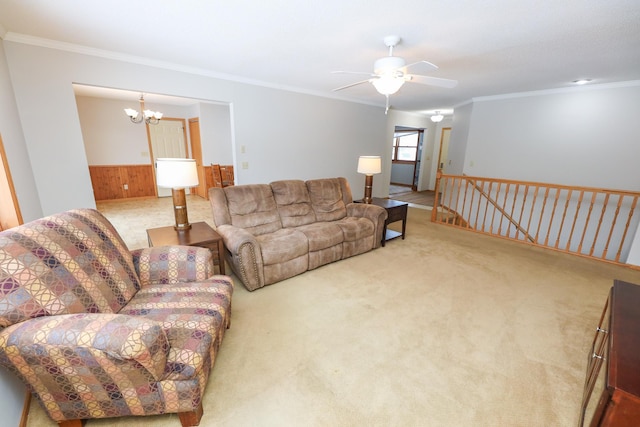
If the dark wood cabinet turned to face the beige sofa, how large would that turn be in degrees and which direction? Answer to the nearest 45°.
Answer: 0° — it already faces it

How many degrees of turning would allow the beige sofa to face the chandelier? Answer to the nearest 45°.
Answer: approximately 180°

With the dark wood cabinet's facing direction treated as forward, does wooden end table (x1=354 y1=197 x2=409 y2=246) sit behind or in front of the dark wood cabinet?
in front

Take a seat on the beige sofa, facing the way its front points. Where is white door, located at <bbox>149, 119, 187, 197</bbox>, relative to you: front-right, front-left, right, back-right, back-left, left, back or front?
back

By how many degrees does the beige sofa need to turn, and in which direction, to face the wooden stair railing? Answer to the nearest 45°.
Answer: approximately 45° to its left

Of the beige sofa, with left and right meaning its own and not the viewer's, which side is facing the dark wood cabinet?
front

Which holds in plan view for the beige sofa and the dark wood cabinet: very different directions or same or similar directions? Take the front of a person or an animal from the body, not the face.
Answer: very different directions

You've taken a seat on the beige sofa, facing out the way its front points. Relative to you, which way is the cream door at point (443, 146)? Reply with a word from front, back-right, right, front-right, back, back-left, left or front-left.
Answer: left

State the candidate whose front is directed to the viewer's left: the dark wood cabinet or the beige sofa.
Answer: the dark wood cabinet

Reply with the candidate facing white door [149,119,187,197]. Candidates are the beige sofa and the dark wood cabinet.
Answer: the dark wood cabinet

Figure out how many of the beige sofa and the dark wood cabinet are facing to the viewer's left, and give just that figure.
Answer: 1

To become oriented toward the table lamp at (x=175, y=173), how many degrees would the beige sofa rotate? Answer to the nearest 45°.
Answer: approximately 90° to its right

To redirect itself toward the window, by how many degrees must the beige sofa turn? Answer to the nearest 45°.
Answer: approximately 90° to its left

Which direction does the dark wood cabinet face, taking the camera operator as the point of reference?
facing to the left of the viewer

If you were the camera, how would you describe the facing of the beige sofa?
facing the viewer and to the right of the viewer

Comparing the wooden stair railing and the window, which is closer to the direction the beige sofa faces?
the wooden stair railing
